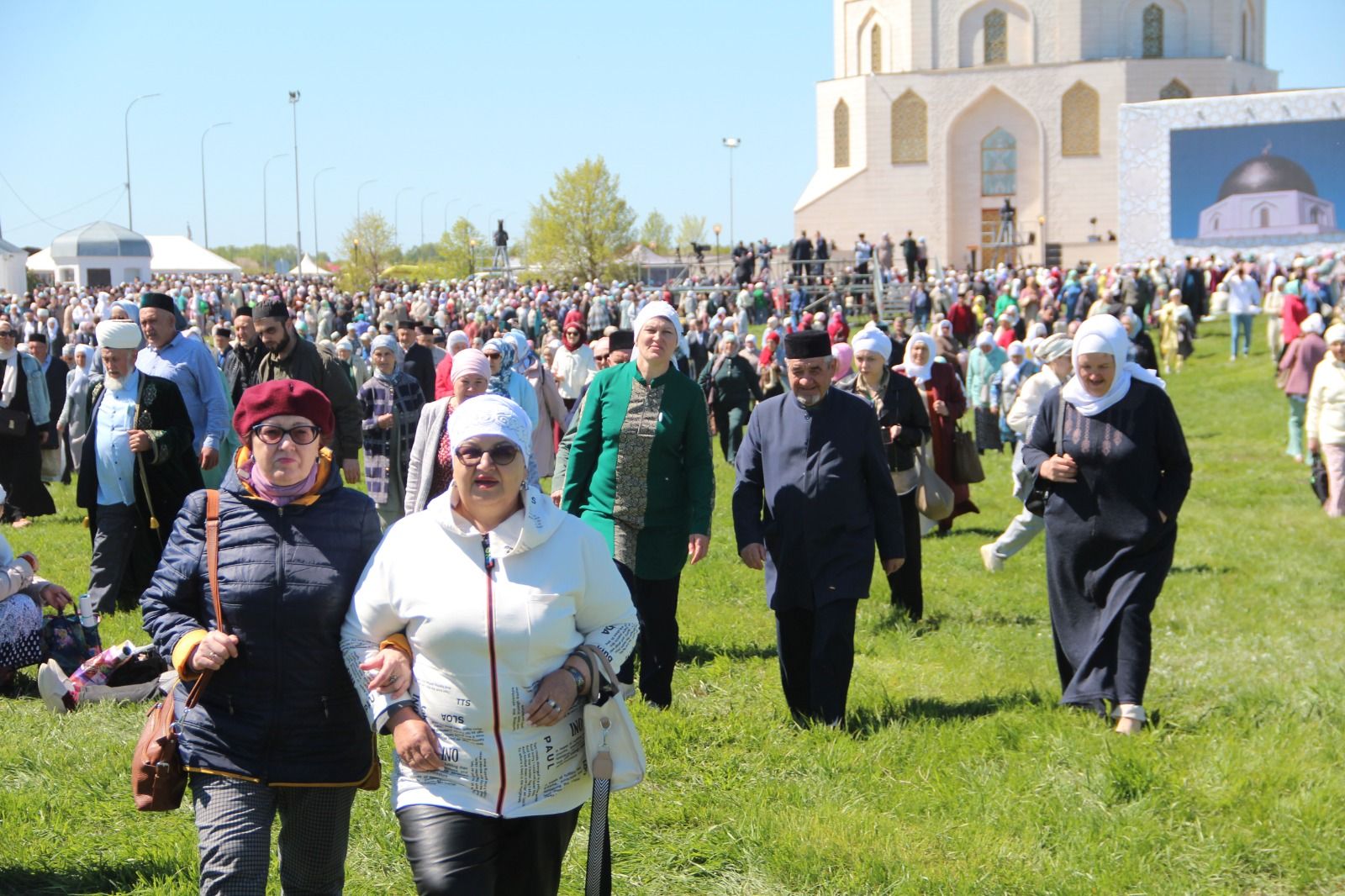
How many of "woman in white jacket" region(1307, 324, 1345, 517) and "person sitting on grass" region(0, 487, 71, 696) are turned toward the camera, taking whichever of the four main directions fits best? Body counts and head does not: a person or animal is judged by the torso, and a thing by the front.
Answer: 1

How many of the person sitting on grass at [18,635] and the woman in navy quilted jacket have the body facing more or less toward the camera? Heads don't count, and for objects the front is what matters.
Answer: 1

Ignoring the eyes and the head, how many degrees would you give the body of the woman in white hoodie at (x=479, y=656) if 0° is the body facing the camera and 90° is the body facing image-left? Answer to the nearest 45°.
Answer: approximately 0°

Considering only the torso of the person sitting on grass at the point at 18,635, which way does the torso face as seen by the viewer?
to the viewer's right

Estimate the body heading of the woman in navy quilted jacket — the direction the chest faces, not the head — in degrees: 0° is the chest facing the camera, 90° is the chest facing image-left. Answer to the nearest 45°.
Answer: approximately 0°

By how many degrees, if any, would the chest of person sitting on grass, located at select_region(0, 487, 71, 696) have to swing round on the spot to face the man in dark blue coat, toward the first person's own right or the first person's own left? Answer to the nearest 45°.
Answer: approximately 45° to the first person's own right
